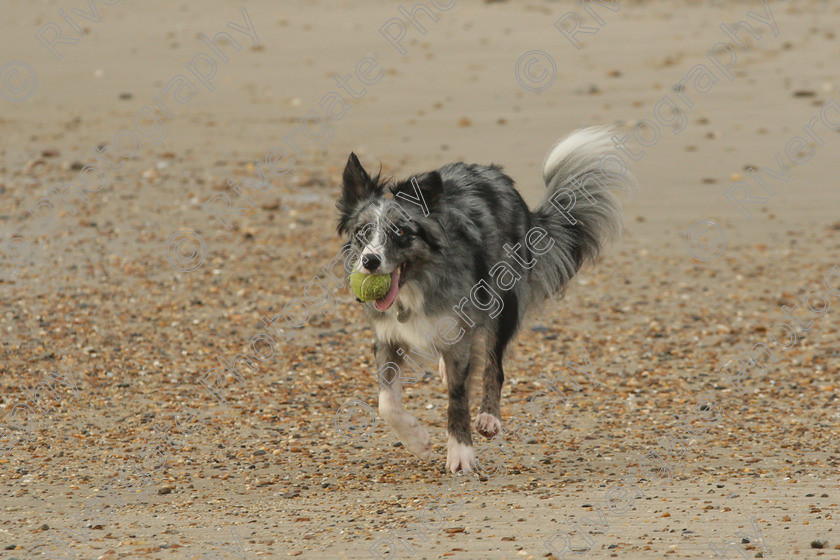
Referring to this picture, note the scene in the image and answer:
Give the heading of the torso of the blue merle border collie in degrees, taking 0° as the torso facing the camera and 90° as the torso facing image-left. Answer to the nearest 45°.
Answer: approximately 45°
